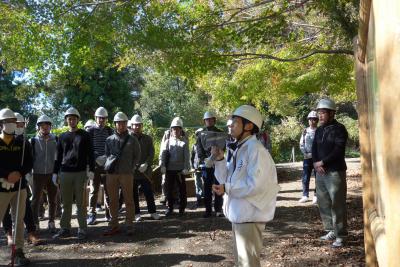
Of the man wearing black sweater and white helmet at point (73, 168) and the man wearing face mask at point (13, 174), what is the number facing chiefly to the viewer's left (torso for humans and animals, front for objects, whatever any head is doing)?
0

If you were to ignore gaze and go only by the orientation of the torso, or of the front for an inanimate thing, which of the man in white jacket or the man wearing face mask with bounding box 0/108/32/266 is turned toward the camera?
the man wearing face mask

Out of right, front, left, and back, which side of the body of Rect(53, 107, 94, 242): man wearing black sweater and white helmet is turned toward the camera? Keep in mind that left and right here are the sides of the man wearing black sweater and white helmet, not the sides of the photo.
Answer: front

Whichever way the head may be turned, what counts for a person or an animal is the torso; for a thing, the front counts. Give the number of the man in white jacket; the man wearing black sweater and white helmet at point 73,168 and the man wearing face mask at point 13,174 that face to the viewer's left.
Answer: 1

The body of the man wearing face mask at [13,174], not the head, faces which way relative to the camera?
toward the camera

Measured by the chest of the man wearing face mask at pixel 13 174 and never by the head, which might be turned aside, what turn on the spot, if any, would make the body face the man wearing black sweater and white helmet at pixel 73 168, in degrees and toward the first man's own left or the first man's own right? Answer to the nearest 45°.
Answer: approximately 135° to the first man's own left

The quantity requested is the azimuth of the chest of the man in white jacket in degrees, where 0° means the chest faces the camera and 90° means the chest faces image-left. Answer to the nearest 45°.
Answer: approximately 90°

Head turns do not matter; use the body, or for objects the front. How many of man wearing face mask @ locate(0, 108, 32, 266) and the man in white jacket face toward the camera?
1

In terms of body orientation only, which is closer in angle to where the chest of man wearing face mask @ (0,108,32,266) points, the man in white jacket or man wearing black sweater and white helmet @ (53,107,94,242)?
the man in white jacket

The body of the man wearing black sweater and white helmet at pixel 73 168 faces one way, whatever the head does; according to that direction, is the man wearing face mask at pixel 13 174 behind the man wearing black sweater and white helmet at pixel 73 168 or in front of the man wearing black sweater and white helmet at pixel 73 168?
in front

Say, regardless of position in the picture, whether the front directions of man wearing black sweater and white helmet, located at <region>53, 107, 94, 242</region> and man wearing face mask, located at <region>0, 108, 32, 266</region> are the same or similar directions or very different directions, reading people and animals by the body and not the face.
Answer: same or similar directions

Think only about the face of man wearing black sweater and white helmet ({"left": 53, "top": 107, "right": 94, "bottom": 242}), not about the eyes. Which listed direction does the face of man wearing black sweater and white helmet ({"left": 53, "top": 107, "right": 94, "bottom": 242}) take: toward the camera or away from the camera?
toward the camera

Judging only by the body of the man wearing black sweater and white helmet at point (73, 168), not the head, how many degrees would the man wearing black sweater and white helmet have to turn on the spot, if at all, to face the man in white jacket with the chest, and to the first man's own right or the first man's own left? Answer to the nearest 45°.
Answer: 0° — they already face them

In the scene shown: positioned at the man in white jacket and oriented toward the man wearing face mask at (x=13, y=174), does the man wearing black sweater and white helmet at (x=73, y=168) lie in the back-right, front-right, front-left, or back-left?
front-right
